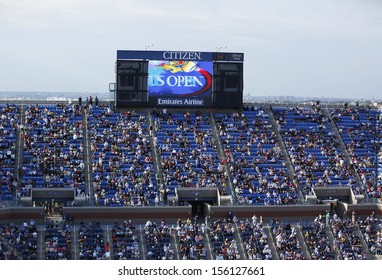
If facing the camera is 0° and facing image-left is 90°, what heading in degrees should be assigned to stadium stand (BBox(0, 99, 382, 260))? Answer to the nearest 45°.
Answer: approximately 0°

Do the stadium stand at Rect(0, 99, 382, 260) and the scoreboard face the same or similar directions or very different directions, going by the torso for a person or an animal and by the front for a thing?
same or similar directions

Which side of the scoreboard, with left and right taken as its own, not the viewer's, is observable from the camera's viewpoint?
front

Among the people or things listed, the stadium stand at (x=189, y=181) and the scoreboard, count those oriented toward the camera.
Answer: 2
